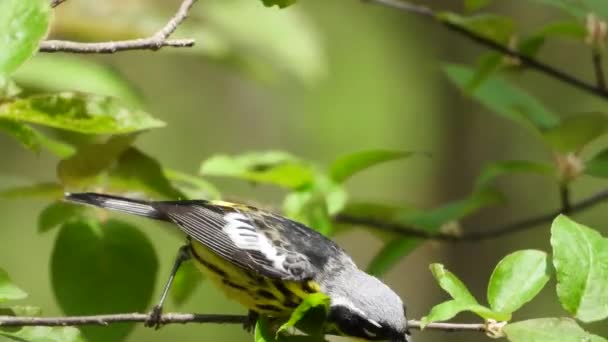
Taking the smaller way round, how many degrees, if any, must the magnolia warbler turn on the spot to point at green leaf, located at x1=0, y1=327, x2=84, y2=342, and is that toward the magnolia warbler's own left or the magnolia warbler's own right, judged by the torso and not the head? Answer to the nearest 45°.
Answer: approximately 135° to the magnolia warbler's own right

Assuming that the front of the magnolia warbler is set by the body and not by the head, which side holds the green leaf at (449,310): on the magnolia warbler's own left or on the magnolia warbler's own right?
on the magnolia warbler's own right

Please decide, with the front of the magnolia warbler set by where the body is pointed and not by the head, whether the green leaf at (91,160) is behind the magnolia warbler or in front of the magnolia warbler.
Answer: behind

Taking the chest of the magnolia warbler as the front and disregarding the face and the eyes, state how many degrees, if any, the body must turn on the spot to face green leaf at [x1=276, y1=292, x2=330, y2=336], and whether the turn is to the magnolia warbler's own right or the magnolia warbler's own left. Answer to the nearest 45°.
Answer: approximately 90° to the magnolia warbler's own right

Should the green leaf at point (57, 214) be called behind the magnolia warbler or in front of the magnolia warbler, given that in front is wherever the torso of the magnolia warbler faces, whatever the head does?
behind

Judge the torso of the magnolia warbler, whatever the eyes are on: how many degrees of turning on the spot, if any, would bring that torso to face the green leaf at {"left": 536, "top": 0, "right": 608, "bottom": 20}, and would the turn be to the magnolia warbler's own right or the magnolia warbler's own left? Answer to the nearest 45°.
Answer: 0° — it already faces it

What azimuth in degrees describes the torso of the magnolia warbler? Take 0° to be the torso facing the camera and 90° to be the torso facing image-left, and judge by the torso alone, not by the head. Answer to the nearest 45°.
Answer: approximately 270°
